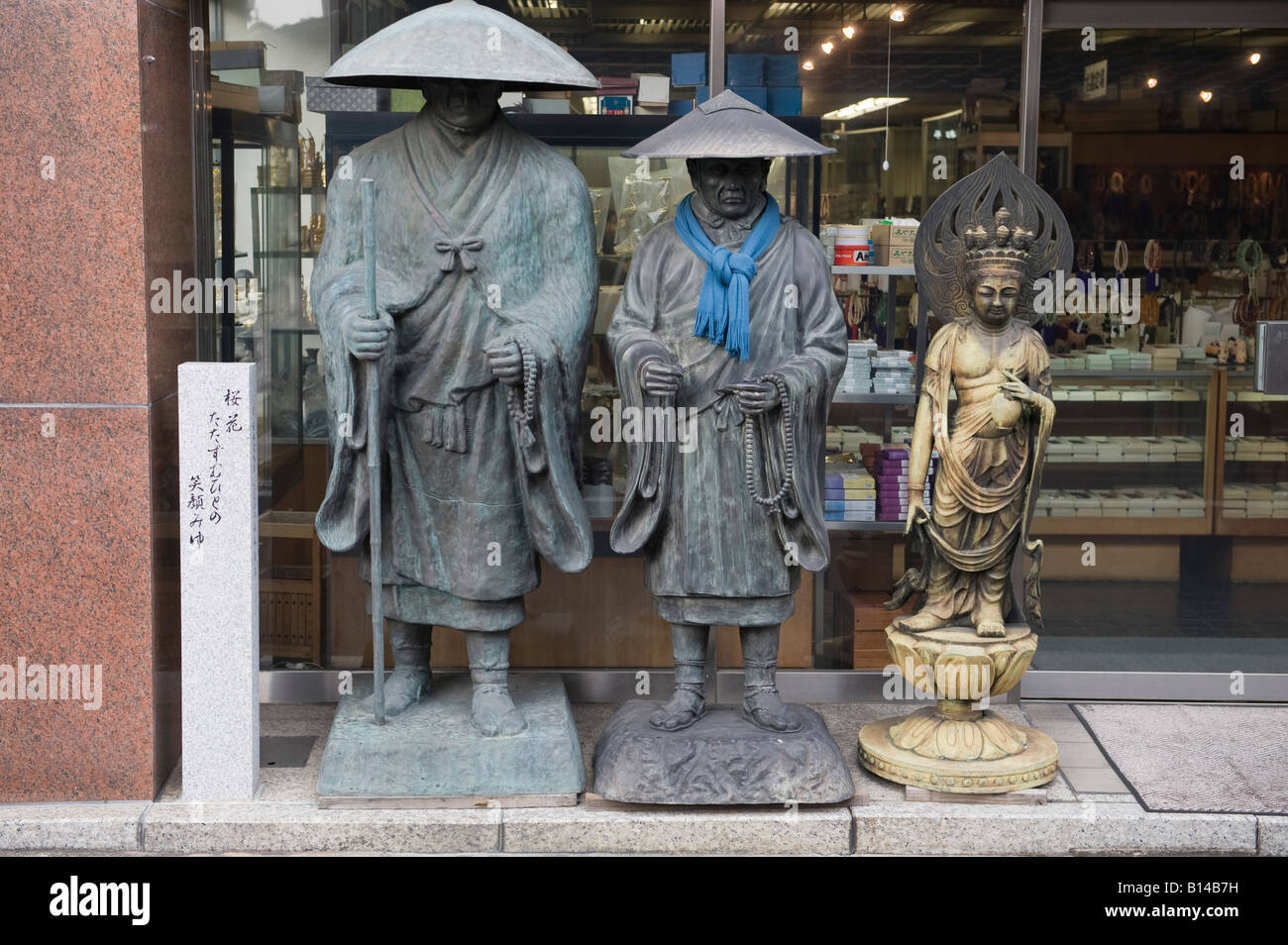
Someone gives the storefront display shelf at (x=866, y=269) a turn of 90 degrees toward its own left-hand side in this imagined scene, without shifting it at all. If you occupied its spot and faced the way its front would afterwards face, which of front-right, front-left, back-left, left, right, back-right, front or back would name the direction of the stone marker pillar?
back-right

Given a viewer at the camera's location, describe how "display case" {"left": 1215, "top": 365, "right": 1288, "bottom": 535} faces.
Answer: facing the viewer

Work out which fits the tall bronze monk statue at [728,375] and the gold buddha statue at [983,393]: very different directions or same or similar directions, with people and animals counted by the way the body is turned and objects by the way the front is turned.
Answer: same or similar directions

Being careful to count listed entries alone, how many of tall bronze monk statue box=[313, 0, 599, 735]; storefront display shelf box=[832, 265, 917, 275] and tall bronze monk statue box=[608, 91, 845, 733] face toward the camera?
3

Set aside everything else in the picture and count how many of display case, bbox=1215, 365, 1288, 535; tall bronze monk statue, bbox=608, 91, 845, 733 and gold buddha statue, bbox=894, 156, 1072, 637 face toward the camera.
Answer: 3

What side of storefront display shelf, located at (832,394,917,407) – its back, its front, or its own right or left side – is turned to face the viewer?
front

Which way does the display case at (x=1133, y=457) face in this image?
toward the camera

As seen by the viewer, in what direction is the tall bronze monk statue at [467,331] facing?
toward the camera

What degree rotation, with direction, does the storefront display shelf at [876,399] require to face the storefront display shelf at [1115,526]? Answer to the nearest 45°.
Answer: approximately 90° to its left

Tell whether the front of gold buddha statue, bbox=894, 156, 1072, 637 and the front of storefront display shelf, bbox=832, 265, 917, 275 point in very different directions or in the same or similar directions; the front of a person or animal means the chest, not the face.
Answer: same or similar directions

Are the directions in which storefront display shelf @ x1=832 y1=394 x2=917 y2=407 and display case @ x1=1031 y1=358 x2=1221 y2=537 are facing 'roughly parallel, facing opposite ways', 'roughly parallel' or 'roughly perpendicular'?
roughly parallel

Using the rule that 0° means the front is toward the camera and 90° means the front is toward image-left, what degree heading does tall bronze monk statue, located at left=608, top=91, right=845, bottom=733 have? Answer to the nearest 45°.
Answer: approximately 0°

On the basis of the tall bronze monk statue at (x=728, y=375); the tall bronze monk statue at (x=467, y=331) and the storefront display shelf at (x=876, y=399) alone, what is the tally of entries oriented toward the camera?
3
